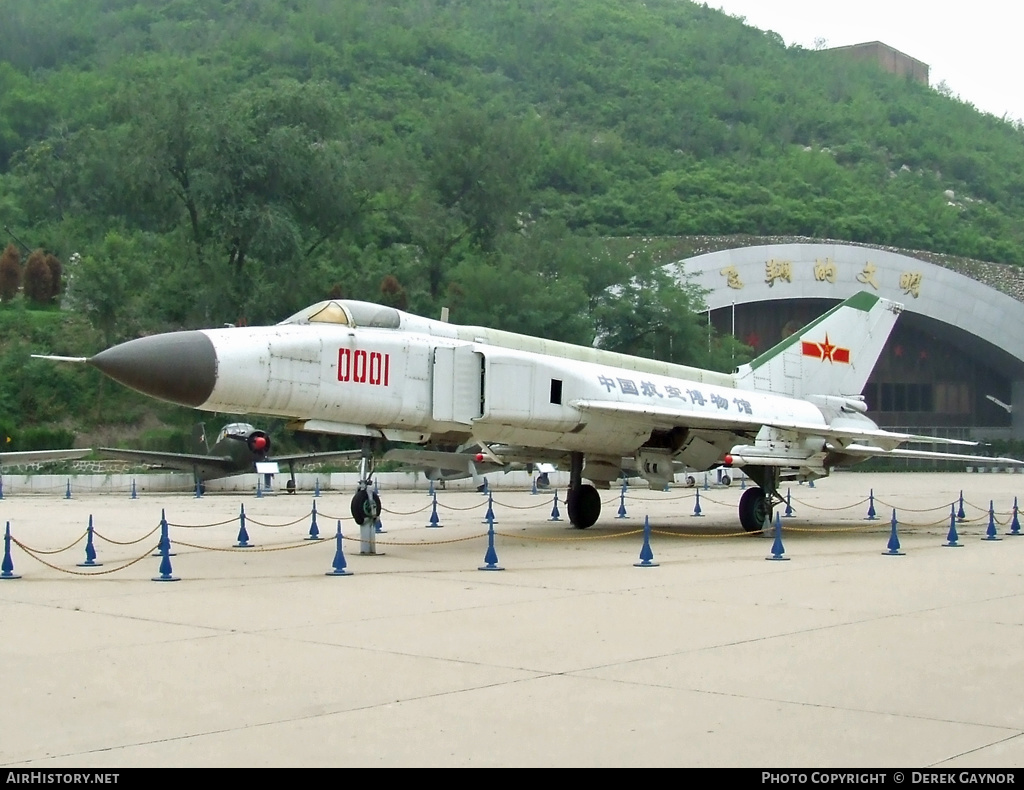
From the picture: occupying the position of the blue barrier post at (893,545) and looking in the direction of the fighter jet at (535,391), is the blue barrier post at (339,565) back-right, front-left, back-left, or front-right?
front-left

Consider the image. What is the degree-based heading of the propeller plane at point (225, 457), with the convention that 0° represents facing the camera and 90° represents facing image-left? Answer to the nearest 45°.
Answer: approximately 315°

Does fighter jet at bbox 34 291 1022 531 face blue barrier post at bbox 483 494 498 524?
no

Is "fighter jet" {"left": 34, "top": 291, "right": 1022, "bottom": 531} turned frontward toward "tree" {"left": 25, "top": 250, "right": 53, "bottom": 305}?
no

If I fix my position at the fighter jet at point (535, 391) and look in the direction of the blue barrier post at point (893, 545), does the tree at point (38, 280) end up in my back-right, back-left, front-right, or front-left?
back-left

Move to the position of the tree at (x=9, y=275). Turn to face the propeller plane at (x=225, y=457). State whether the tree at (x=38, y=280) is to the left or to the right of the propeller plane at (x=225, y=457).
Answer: left

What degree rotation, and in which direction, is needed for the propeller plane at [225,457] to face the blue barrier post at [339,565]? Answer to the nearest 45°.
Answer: approximately 45° to its right

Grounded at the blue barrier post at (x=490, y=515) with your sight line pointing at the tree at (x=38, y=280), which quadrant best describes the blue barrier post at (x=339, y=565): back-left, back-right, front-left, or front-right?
back-left

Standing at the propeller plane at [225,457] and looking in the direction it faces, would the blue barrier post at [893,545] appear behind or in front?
in front

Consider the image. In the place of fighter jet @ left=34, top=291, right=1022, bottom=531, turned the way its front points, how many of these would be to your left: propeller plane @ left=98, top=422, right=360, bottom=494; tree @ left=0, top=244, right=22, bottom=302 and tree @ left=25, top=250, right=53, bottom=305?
0

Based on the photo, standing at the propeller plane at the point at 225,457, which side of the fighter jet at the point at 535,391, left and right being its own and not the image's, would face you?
right

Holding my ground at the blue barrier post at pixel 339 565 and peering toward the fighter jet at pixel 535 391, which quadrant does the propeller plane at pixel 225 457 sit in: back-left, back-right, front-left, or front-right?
front-left

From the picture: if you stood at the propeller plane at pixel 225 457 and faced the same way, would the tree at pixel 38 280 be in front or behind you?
behind

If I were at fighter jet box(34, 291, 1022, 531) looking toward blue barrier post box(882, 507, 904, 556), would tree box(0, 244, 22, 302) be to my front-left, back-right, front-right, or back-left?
back-left

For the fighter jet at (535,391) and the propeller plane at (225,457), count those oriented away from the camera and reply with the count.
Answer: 0

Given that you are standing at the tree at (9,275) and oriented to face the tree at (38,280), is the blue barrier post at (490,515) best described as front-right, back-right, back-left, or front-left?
front-right

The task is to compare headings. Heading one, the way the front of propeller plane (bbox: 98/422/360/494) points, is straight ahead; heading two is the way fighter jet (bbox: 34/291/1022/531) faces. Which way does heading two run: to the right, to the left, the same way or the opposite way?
to the right
